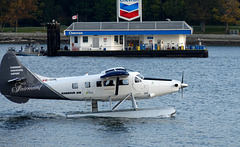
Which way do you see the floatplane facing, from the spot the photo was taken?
facing to the right of the viewer
